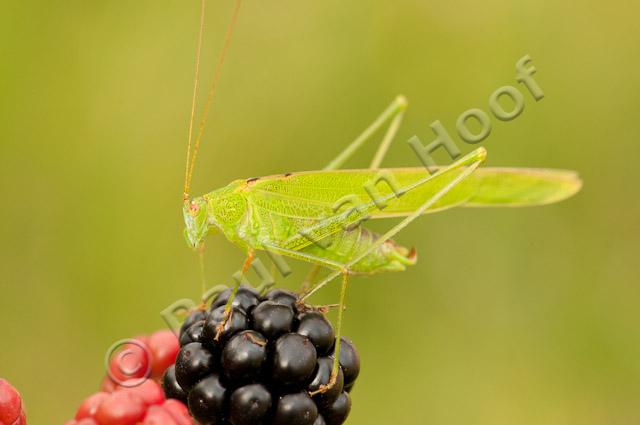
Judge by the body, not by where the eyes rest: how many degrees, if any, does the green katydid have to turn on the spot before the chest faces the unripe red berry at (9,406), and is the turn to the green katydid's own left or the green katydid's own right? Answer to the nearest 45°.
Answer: approximately 45° to the green katydid's own left

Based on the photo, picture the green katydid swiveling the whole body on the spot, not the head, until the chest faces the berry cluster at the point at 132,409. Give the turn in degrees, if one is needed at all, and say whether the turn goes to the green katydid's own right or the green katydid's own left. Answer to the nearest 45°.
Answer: approximately 45° to the green katydid's own left

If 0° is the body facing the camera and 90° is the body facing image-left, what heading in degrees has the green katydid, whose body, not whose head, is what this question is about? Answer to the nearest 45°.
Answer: approximately 90°
